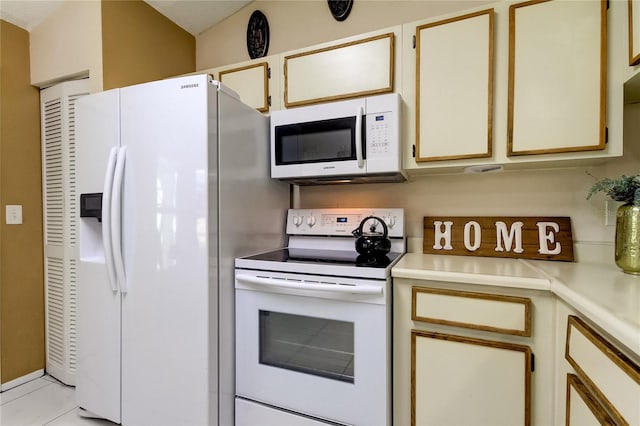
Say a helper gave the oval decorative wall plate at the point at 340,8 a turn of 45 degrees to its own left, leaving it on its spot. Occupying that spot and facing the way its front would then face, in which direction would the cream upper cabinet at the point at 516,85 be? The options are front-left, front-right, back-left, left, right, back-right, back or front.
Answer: front

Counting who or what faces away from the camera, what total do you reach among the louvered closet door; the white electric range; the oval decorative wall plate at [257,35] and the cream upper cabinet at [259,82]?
0

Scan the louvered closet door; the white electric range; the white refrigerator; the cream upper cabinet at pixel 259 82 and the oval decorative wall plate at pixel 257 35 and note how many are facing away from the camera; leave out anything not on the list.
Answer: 0

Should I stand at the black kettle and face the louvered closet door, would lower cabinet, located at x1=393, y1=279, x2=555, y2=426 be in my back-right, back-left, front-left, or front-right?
back-left

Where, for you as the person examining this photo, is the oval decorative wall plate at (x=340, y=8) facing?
facing the viewer

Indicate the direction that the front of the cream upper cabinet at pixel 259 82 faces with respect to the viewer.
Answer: facing the viewer and to the left of the viewer

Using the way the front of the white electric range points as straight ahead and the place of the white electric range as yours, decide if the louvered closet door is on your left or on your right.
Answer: on your right

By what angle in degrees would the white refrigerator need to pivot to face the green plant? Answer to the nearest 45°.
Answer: approximately 90° to its left

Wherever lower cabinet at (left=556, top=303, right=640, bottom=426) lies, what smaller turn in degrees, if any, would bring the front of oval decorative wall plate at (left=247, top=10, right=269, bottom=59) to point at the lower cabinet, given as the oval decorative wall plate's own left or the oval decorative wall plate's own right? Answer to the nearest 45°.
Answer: approximately 90° to the oval decorative wall plate's own left
